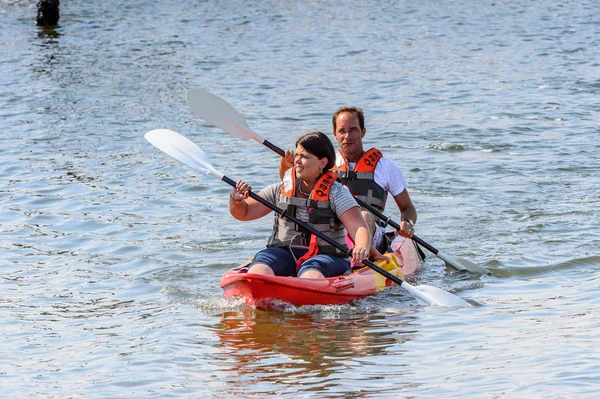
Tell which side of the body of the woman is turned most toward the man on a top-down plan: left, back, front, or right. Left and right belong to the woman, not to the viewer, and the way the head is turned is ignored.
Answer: back

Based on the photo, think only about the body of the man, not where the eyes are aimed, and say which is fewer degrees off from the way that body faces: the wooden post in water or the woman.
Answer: the woman

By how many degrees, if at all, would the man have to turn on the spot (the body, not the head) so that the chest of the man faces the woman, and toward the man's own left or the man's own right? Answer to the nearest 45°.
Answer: approximately 45° to the man's own left

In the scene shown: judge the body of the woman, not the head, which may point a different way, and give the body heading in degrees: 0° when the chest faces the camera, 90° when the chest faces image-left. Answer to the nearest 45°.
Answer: approximately 45°

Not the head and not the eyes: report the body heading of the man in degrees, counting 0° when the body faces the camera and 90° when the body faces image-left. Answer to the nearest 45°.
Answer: approximately 45°
